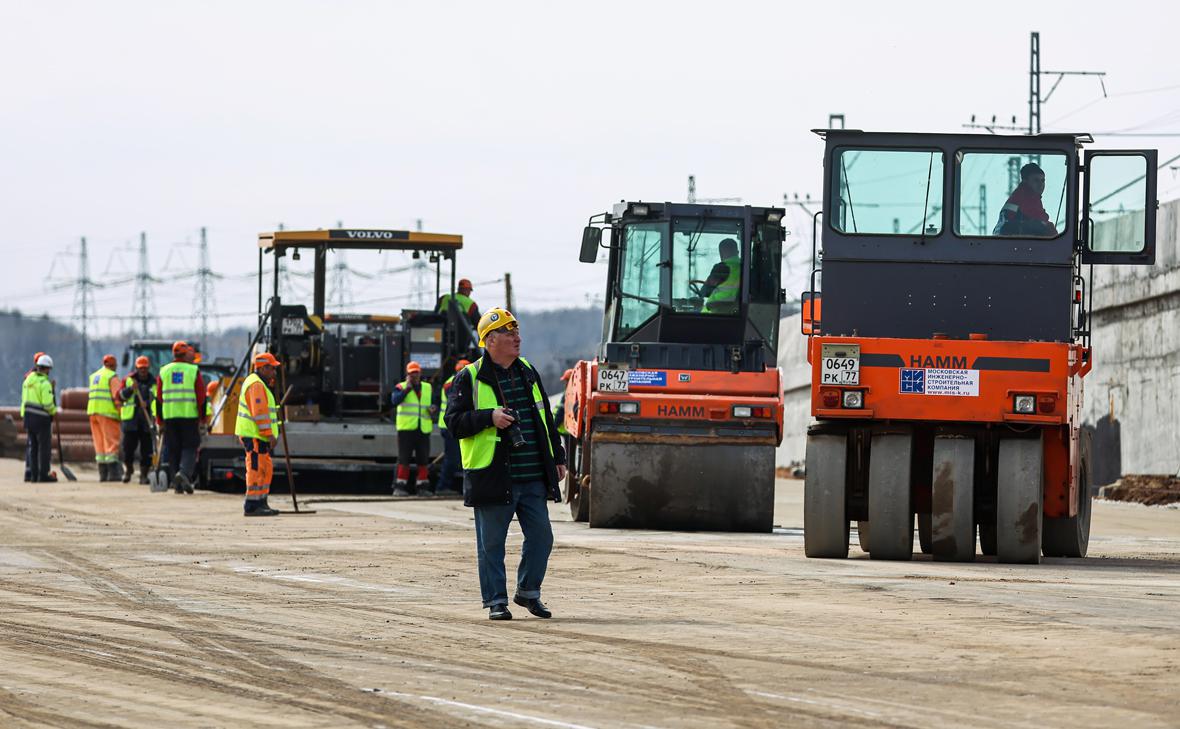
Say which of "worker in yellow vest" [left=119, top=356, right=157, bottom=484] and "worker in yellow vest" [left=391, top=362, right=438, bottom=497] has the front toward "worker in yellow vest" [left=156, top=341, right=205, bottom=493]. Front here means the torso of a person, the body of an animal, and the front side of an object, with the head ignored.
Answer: "worker in yellow vest" [left=119, top=356, right=157, bottom=484]

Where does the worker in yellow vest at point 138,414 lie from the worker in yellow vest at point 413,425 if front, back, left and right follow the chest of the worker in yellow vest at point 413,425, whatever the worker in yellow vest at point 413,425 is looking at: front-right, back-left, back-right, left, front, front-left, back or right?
back-right

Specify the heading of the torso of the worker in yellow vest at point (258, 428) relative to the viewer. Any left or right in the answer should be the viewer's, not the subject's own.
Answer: facing to the right of the viewer

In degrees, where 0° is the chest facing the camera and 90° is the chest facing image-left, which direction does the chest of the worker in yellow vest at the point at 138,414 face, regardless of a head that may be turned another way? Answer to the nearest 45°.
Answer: approximately 0°
